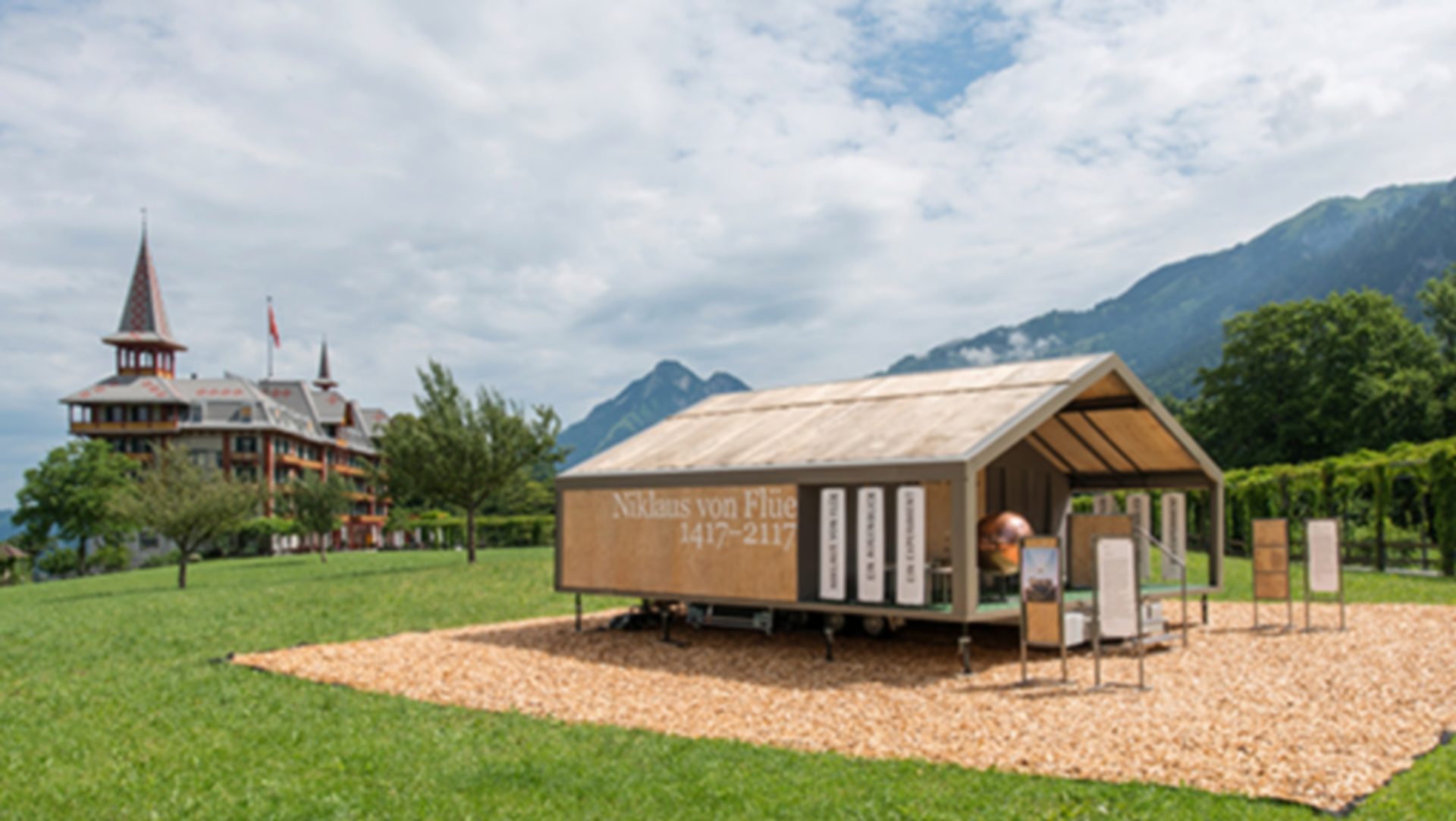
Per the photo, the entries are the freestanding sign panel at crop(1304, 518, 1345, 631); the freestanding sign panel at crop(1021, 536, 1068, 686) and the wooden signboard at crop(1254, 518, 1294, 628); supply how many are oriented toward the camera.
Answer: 3

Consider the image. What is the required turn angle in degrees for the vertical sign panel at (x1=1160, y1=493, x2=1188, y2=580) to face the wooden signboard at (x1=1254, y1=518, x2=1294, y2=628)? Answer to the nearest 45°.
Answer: approximately 45° to its left

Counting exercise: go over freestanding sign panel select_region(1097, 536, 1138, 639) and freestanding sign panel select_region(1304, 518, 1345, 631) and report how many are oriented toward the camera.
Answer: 2

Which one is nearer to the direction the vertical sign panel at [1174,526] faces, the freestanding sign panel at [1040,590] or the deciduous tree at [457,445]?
the freestanding sign panel

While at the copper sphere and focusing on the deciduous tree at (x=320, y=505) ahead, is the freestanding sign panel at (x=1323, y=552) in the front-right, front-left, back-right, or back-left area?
back-right

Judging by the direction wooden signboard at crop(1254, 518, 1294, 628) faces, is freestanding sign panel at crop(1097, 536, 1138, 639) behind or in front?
in front

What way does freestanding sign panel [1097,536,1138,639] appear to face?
toward the camera

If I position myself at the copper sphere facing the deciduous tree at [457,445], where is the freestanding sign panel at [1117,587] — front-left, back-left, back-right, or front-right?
back-left

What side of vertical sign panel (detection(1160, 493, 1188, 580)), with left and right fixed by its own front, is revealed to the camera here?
front

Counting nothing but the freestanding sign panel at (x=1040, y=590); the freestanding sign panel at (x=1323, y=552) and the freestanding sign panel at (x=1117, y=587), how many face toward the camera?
3

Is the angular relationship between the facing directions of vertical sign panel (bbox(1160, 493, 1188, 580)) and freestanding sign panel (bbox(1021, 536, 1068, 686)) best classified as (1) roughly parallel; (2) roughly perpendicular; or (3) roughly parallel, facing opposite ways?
roughly parallel

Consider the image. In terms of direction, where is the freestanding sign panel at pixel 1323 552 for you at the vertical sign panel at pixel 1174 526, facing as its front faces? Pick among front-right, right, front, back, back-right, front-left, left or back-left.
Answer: front-left
